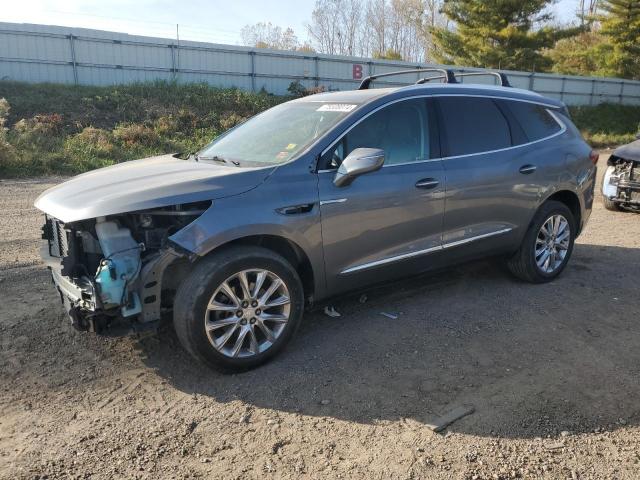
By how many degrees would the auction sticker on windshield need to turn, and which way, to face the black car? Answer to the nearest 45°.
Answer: approximately 180°

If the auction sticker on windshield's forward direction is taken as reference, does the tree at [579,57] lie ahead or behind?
behind

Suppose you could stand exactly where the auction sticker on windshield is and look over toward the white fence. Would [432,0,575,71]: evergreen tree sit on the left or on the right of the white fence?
right

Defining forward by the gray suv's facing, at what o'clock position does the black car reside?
The black car is roughly at 6 o'clock from the gray suv.

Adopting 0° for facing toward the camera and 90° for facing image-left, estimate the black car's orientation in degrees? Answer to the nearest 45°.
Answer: approximately 45°

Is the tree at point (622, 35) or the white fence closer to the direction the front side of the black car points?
the white fence

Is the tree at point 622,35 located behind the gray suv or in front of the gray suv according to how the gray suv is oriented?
behind

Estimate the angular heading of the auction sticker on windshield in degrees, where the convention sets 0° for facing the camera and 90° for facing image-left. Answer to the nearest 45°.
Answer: approximately 45°
